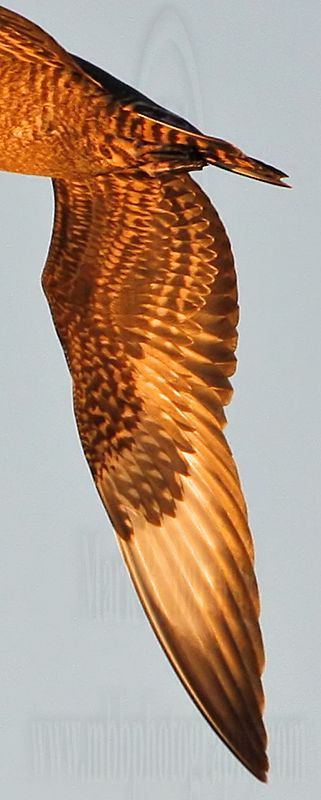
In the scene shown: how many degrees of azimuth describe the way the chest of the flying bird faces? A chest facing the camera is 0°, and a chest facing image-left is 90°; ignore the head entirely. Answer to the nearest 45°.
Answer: approximately 90°
